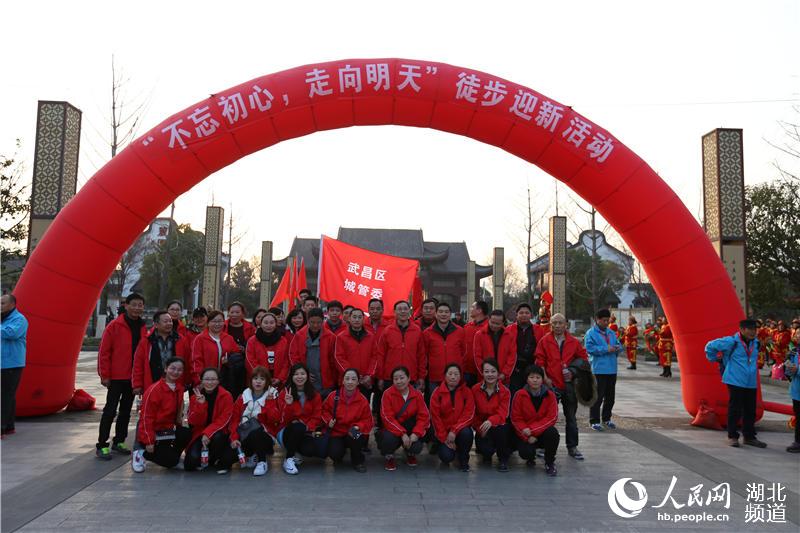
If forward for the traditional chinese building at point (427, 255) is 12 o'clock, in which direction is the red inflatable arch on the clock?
The red inflatable arch is roughly at 12 o'clock from the traditional chinese building.

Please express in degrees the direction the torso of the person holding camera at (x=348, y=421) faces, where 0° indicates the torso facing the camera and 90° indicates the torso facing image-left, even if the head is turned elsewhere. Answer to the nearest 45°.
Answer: approximately 0°

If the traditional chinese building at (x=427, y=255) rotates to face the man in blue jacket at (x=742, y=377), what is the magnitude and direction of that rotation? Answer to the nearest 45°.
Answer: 0° — it already faces them

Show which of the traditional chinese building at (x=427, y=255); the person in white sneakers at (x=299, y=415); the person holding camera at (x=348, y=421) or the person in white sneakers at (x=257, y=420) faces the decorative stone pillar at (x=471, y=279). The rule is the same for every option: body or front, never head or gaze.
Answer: the traditional chinese building

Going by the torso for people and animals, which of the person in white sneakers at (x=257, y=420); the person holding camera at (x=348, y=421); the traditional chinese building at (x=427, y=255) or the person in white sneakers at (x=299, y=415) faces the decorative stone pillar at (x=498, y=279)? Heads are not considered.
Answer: the traditional chinese building

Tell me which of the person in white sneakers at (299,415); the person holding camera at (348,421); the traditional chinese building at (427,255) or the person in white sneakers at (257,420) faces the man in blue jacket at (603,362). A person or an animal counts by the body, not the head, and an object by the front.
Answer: the traditional chinese building

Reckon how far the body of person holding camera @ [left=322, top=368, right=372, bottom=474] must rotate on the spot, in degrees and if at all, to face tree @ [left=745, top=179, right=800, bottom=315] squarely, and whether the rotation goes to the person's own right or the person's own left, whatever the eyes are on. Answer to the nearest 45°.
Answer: approximately 135° to the person's own left
